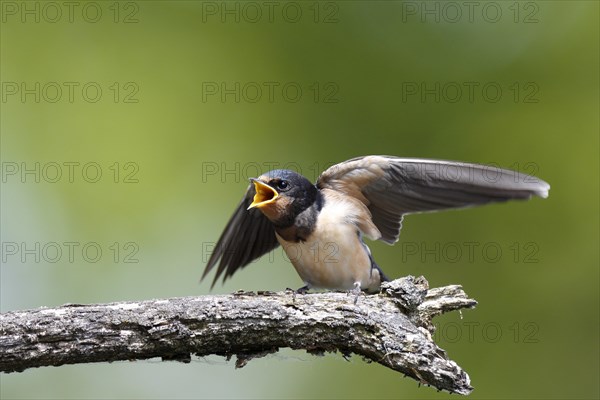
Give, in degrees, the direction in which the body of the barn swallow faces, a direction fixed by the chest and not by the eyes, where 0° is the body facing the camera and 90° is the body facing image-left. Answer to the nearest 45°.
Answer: approximately 45°
